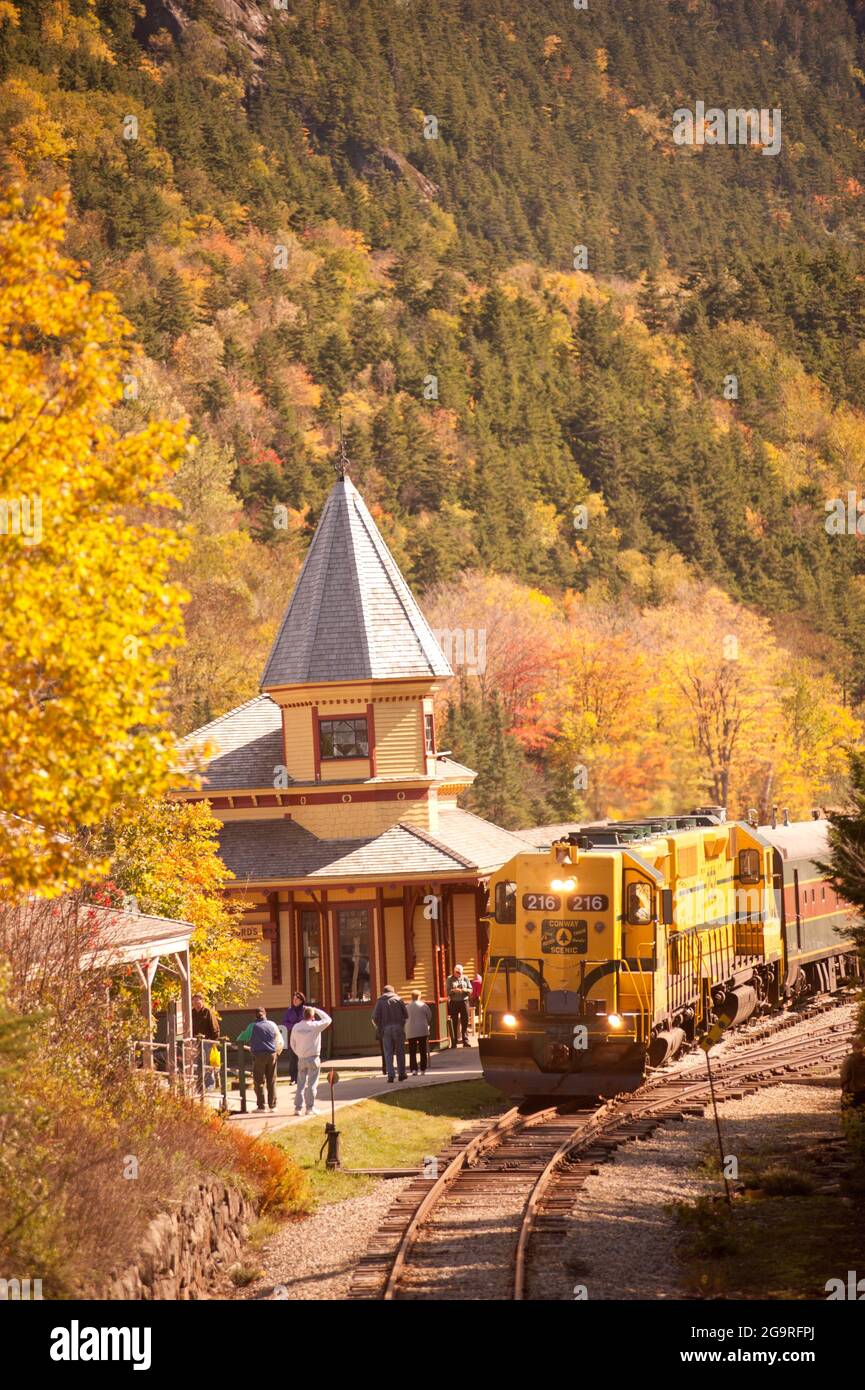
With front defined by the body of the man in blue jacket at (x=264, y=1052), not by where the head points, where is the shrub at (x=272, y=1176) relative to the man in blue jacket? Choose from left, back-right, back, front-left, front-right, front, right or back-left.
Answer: back

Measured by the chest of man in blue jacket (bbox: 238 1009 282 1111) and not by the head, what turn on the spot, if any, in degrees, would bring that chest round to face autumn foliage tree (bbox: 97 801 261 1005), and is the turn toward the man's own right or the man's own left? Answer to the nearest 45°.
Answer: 0° — they already face it

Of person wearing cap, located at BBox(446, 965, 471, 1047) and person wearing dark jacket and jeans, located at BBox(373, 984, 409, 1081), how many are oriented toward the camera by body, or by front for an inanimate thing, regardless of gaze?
1

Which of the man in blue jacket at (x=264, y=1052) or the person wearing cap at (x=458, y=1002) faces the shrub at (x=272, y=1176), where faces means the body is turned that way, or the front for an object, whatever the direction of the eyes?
the person wearing cap

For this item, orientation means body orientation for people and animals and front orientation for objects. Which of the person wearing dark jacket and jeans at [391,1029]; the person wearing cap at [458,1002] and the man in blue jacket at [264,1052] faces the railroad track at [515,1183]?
the person wearing cap at [458,1002]

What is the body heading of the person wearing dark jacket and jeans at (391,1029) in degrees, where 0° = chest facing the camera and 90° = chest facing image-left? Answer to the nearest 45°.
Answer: approximately 180°

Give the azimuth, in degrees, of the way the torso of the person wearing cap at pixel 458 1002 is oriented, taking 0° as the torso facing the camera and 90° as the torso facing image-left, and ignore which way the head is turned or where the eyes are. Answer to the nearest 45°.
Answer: approximately 0°

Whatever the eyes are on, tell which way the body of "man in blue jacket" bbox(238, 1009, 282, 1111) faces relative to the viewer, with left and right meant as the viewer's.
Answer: facing away from the viewer
